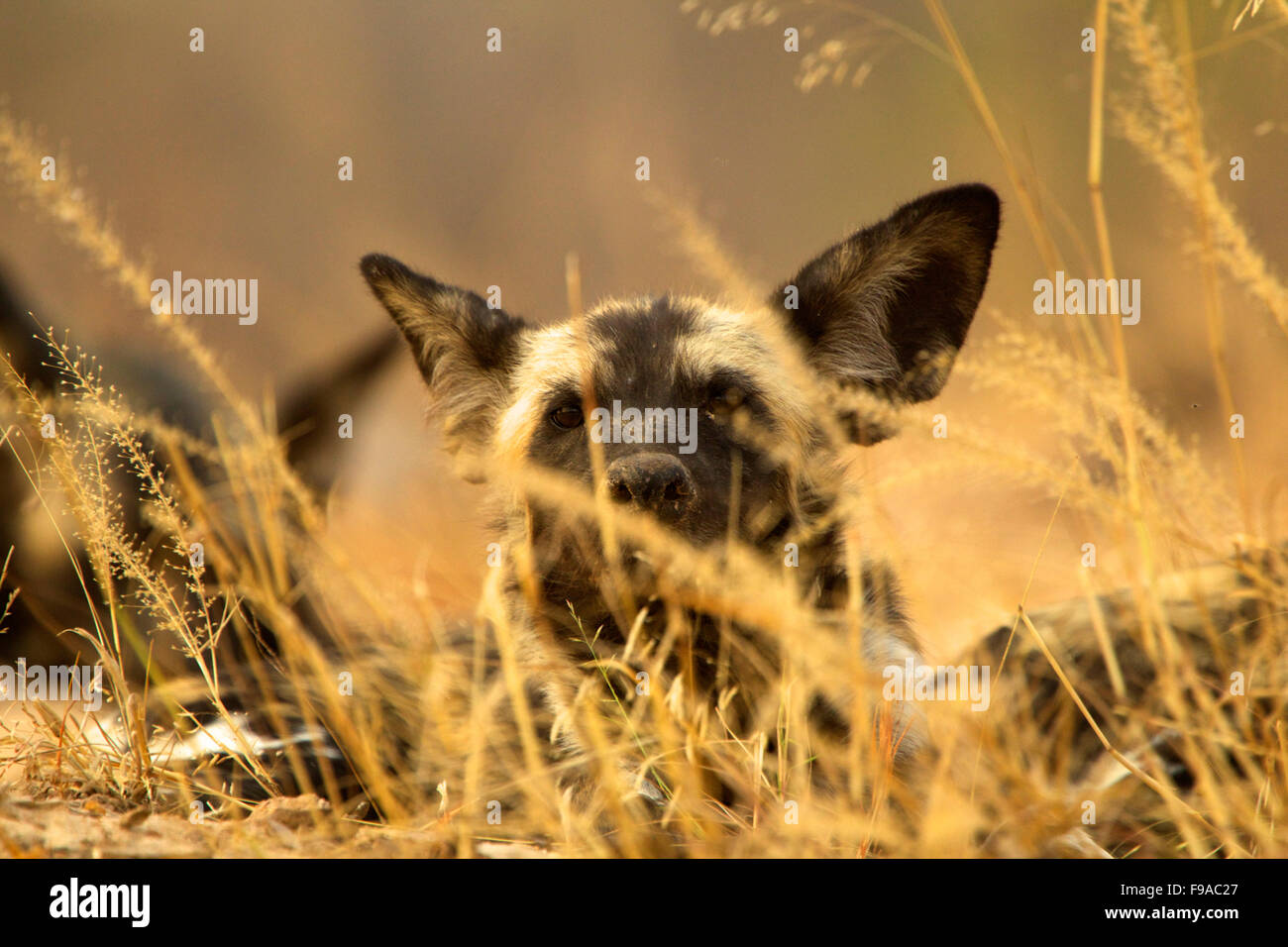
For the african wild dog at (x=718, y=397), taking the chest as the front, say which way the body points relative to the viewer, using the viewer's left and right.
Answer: facing the viewer
